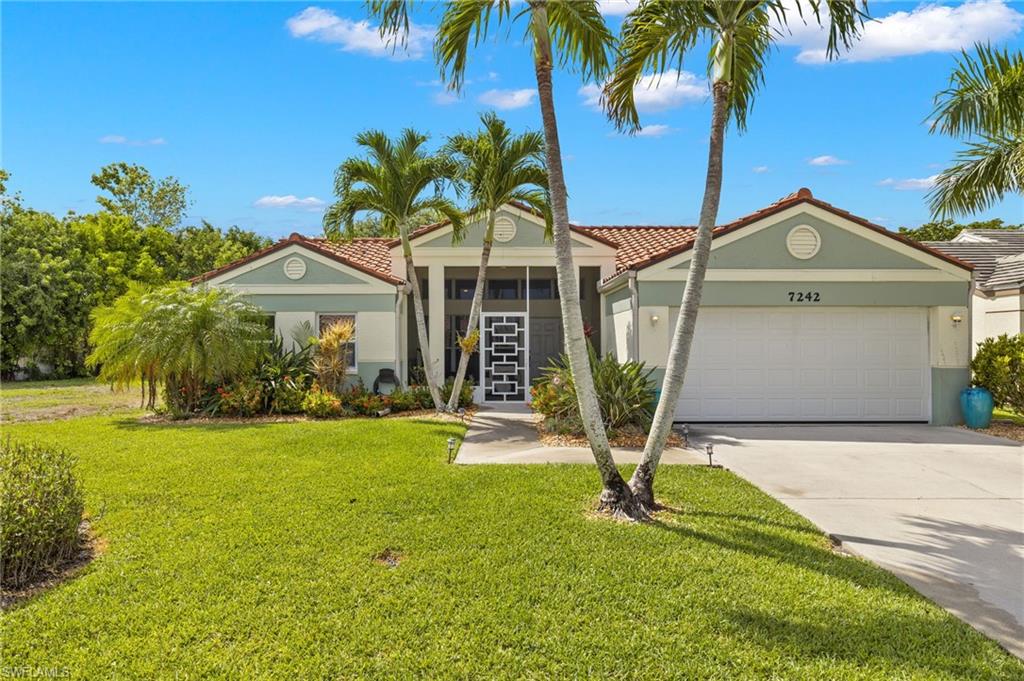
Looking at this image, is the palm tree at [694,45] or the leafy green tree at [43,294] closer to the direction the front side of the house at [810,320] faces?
the palm tree

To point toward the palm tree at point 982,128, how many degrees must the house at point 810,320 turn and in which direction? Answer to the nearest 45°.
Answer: approximately 45° to its left

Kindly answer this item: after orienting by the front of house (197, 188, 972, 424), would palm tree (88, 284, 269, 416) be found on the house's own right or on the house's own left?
on the house's own right

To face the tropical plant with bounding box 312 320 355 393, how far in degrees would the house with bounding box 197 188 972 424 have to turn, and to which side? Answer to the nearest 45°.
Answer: approximately 90° to its right

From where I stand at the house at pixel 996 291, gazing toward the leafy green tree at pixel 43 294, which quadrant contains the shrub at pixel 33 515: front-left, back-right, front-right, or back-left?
front-left

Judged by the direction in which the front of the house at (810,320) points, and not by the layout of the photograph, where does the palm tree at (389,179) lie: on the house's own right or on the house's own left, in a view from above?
on the house's own right

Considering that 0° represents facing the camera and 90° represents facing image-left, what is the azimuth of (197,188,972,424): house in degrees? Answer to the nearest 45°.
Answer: approximately 0°

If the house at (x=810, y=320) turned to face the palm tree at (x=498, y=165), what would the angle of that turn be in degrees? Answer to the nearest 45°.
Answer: approximately 90° to its right

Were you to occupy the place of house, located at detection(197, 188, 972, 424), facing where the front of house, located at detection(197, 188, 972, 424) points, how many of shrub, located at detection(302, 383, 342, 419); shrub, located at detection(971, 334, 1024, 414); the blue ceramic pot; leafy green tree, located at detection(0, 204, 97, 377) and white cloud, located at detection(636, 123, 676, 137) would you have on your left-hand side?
2

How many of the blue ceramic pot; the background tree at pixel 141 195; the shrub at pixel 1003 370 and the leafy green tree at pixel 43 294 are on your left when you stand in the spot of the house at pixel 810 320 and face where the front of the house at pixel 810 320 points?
2

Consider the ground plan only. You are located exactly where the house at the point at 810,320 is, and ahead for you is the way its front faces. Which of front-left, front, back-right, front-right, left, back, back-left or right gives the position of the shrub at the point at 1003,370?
left

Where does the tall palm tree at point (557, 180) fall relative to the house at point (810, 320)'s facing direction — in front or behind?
in front

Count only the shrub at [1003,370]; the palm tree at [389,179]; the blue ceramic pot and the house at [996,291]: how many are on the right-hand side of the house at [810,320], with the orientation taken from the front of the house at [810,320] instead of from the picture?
1

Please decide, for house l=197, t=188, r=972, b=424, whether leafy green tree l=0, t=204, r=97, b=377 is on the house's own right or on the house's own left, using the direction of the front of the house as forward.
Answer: on the house's own right
